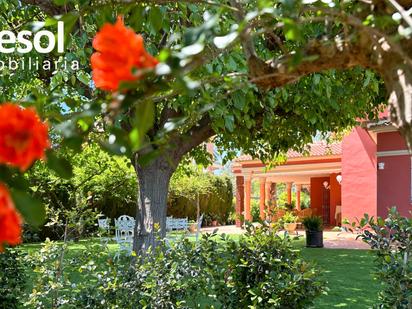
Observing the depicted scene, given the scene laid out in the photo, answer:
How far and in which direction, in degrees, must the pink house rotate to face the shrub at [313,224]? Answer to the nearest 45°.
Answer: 0° — it already faces it

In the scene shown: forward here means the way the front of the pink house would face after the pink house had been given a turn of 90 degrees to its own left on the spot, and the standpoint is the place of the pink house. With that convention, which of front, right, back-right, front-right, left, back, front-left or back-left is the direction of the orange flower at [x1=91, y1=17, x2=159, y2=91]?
front-right

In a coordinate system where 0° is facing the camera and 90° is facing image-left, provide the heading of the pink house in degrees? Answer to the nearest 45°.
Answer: approximately 45°

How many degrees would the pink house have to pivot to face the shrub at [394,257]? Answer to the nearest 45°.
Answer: approximately 45° to its left

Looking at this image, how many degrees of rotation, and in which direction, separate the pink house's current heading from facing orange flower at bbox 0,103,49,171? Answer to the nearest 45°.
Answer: approximately 45° to its left

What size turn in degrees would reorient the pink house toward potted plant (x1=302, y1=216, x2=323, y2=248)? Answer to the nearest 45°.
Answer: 0° — it already faces it

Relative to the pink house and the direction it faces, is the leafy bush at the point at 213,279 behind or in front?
in front

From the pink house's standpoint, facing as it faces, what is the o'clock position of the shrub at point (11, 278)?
The shrub is roughly at 11 o'clock from the pink house.
